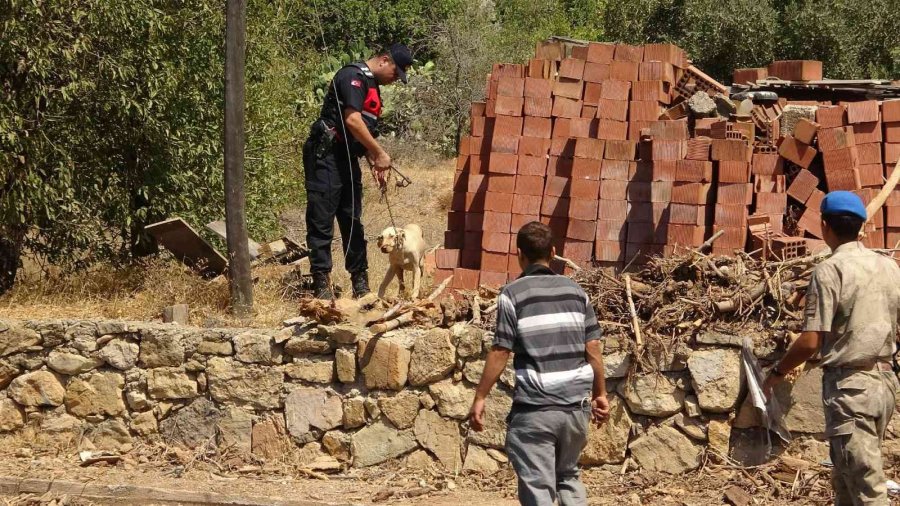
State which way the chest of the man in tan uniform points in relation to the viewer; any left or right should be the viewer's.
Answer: facing away from the viewer and to the left of the viewer

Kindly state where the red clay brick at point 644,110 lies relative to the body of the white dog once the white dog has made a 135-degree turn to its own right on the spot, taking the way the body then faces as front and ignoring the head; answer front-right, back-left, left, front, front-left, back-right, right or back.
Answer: right

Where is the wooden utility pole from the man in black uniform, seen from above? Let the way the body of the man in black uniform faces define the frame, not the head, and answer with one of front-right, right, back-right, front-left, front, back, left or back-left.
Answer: back

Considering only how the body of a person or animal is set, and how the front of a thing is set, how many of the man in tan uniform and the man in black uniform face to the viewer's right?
1

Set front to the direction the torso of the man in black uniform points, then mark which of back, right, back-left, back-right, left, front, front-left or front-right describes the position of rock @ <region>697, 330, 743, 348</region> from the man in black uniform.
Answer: front-right

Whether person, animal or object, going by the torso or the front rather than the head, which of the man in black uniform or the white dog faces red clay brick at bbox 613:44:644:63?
the man in black uniform

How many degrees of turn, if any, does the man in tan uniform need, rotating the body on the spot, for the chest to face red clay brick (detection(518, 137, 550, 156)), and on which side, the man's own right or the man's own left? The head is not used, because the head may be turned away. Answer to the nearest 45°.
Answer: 0° — they already face it

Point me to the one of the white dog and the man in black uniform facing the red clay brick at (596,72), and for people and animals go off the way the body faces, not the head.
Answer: the man in black uniform

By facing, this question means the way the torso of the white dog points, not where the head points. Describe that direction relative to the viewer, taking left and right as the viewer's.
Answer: facing the viewer and to the left of the viewer

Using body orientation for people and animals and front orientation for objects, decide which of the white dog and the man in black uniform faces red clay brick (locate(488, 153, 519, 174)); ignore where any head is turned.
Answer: the man in black uniform

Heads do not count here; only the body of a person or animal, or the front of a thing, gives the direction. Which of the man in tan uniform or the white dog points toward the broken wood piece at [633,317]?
the man in tan uniform

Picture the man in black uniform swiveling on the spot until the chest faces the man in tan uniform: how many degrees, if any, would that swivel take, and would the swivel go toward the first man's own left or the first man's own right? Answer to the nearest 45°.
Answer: approximately 45° to the first man's own right

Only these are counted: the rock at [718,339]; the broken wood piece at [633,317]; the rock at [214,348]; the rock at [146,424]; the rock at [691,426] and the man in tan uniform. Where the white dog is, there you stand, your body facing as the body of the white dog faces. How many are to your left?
4

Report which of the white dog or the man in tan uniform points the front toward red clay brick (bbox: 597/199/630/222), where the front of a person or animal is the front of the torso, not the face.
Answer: the man in tan uniform

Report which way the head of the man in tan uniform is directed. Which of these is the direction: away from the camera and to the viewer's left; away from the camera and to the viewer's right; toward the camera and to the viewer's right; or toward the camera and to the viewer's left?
away from the camera and to the viewer's left

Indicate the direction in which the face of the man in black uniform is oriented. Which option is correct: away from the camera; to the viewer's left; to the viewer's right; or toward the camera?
to the viewer's right

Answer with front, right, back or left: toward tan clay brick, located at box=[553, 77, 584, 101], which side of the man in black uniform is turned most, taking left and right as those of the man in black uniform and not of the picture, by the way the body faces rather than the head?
front

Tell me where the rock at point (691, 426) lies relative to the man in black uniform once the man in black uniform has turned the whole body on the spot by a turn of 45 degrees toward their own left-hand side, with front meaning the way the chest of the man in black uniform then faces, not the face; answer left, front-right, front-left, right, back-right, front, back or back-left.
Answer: right

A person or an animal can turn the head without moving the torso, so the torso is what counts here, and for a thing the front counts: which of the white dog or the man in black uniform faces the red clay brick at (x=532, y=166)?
the man in black uniform

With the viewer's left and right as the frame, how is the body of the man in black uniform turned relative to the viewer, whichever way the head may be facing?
facing to the right of the viewer
